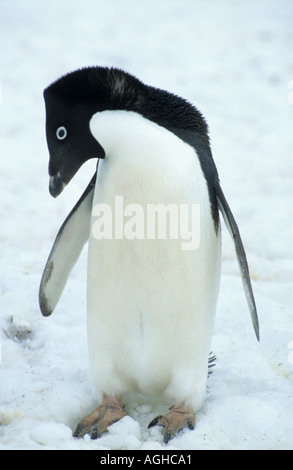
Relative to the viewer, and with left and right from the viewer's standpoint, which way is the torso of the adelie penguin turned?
facing the viewer and to the left of the viewer
